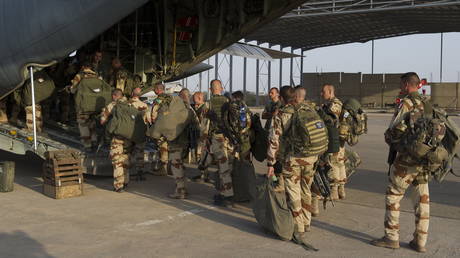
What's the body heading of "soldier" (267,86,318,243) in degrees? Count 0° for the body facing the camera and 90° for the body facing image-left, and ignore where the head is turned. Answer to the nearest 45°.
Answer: approximately 135°

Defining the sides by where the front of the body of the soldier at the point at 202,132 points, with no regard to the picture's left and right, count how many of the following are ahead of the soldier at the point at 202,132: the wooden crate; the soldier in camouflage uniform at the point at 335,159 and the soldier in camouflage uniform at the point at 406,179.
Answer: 1

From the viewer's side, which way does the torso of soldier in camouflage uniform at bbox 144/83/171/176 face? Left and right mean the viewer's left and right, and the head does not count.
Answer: facing to the left of the viewer

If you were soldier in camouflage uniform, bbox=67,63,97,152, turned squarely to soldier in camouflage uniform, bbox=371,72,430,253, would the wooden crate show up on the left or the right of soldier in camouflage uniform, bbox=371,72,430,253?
right

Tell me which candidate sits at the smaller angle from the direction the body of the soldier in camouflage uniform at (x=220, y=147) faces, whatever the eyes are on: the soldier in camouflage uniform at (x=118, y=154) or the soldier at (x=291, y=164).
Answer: the soldier in camouflage uniform

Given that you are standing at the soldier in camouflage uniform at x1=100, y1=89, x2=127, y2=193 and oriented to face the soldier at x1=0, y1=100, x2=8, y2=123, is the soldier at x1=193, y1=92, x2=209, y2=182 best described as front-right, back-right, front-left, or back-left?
back-right
